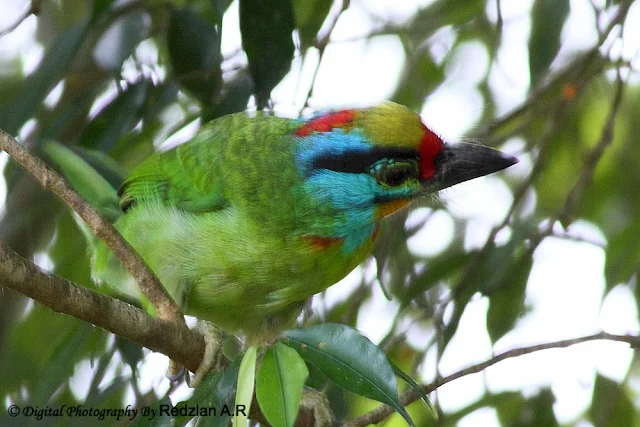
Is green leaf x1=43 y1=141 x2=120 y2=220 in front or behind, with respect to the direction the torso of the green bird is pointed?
behind

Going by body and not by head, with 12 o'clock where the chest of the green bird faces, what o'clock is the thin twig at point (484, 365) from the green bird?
The thin twig is roughly at 1 o'clock from the green bird.

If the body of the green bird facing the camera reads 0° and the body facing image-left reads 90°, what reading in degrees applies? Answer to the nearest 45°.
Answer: approximately 270°

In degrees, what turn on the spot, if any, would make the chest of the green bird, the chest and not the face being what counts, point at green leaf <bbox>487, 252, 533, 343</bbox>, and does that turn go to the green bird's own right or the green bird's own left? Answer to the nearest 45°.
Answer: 0° — it already faces it
